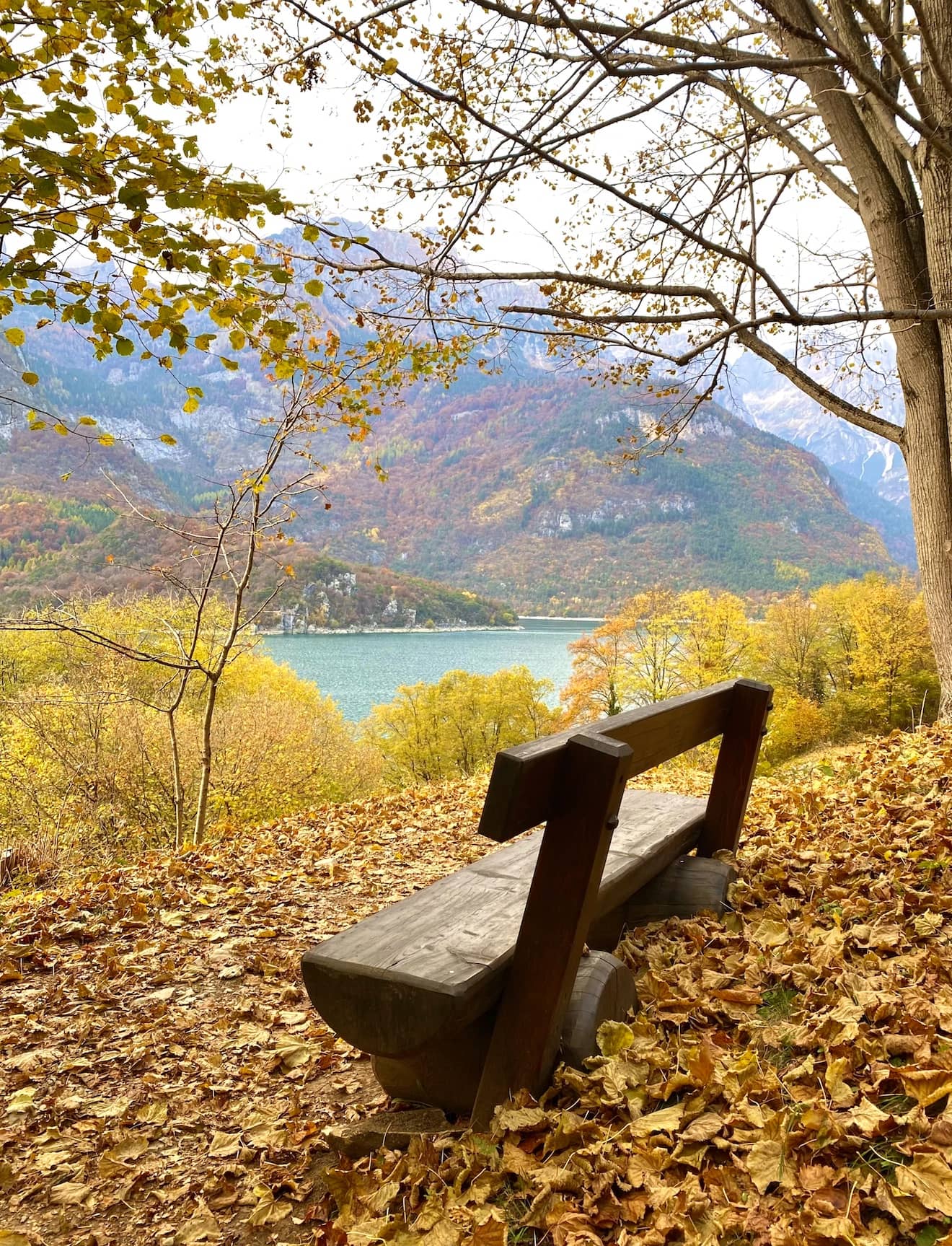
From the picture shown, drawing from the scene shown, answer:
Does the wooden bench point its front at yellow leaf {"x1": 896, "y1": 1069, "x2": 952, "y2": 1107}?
no

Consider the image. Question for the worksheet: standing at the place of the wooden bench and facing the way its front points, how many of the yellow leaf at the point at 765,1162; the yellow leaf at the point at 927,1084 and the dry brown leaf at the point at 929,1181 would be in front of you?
0

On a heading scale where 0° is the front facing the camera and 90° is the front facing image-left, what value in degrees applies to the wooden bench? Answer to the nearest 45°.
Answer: approximately 135°

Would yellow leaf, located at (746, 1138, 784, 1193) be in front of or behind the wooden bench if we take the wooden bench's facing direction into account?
behind

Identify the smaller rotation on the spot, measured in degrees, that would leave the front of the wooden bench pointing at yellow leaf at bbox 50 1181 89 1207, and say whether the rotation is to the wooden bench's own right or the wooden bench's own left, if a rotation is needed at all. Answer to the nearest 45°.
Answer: approximately 45° to the wooden bench's own left

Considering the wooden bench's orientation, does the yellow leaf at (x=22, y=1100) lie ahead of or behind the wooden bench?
ahead

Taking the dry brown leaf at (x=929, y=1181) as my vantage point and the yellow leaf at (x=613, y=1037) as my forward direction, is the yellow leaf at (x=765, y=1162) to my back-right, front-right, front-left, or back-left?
front-left

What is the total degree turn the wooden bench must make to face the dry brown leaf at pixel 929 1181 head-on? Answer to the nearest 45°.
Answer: approximately 180°
